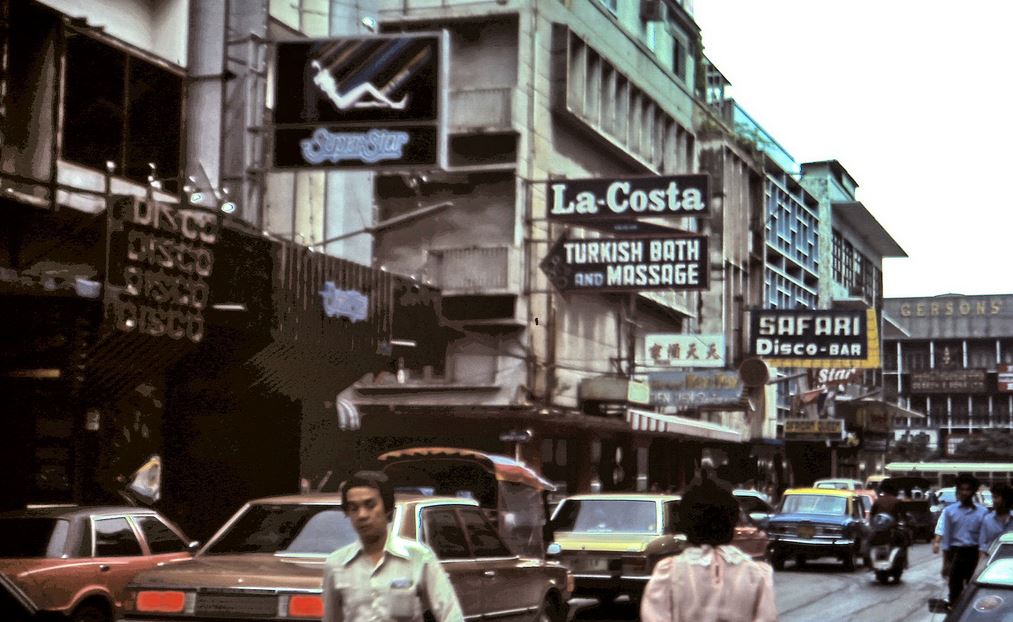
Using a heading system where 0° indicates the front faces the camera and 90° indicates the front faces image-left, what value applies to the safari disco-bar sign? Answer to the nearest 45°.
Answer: approximately 0°

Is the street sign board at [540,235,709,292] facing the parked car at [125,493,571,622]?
yes

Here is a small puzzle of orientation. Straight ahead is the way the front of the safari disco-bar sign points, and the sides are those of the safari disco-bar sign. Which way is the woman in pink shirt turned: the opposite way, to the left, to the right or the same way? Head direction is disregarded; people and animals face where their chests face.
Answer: the opposite way

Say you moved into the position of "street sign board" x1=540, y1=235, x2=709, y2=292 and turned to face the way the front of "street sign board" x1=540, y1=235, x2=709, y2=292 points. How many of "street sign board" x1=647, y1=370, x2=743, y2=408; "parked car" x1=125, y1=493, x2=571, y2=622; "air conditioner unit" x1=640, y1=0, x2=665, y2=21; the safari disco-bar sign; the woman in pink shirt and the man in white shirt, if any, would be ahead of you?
3

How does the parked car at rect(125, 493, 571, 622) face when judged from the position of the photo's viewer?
facing away from the viewer and to the right of the viewer
